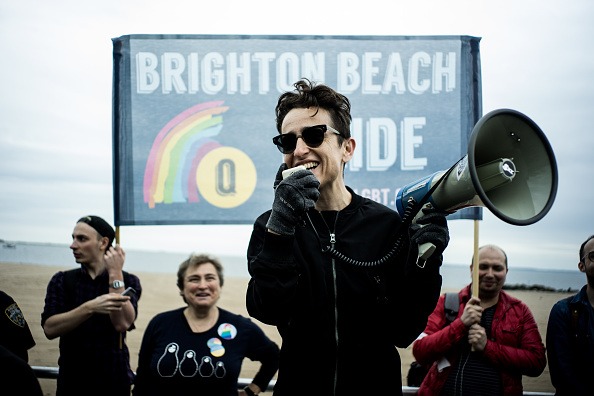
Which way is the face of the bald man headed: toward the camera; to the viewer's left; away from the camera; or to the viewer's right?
toward the camera

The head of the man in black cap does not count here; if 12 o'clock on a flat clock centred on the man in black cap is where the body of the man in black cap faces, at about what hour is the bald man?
The bald man is roughly at 10 o'clock from the man in black cap.

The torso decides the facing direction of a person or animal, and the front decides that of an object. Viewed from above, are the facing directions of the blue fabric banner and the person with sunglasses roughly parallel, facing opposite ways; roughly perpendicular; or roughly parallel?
roughly parallel

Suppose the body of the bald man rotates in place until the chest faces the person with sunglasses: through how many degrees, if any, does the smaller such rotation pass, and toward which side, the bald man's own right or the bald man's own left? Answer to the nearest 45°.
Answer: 0° — they already face them

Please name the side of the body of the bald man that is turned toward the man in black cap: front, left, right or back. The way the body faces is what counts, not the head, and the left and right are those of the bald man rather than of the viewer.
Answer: right

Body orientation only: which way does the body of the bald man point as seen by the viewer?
toward the camera

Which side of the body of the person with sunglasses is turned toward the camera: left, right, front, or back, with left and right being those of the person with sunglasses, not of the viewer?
front

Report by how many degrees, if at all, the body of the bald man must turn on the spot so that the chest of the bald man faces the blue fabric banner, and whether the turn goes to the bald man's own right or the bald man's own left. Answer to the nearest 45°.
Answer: approximately 90° to the bald man's own right

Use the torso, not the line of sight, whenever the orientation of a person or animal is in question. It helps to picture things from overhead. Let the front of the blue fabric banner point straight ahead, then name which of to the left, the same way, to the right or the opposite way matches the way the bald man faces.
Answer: the same way

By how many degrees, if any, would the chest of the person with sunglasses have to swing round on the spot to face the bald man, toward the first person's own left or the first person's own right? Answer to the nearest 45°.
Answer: approximately 135° to the first person's own left

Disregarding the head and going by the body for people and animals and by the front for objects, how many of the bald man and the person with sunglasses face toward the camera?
2

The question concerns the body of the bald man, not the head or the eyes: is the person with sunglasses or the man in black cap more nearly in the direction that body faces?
the person with sunglasses

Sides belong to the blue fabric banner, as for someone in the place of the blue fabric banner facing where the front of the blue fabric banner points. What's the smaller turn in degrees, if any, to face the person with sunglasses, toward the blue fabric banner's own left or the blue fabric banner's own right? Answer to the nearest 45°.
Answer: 0° — it already faces them

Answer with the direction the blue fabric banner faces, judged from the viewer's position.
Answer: facing the viewer
